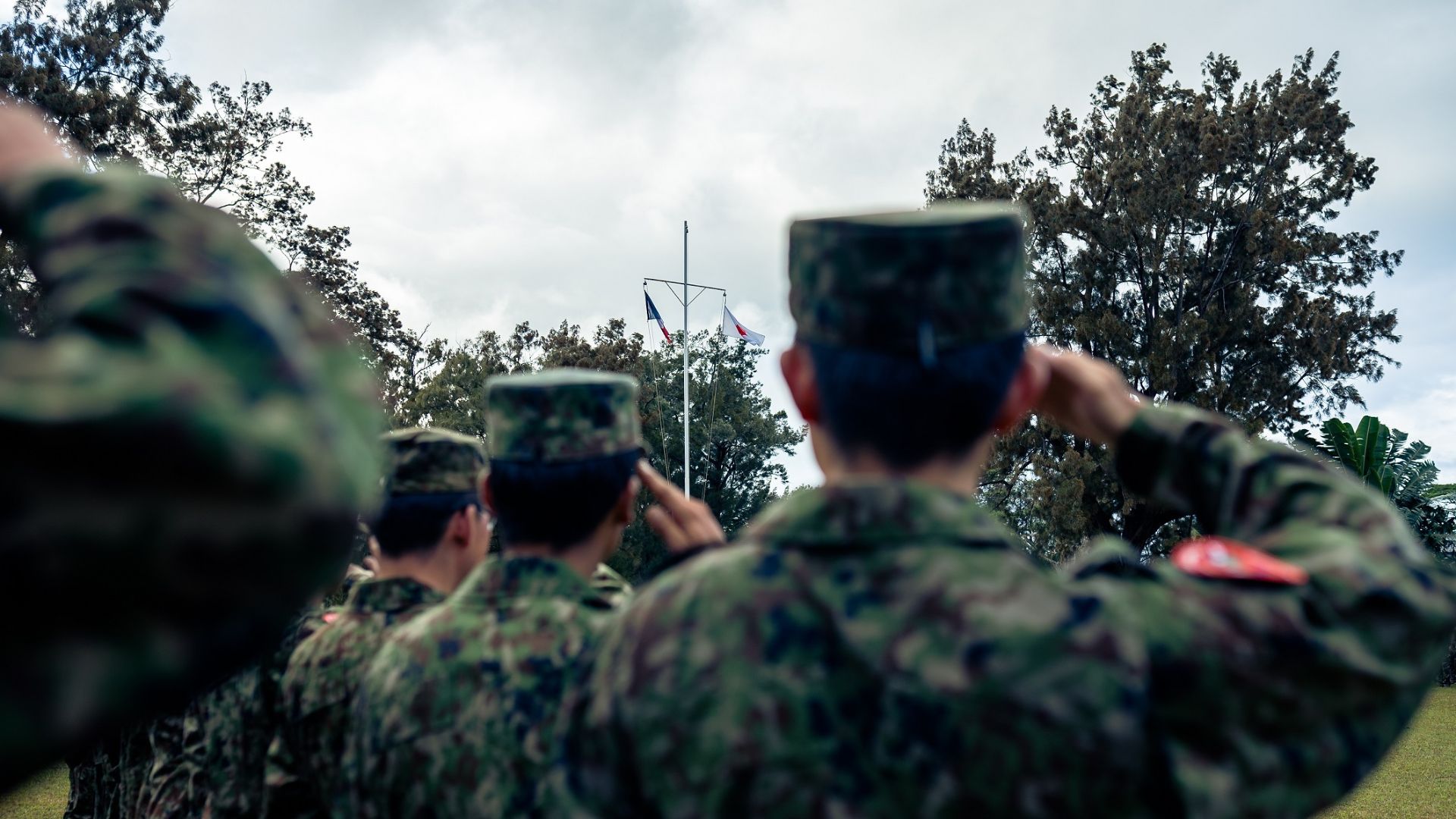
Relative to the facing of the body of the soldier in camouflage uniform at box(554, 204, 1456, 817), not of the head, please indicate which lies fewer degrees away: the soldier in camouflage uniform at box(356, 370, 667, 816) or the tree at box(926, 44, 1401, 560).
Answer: the tree

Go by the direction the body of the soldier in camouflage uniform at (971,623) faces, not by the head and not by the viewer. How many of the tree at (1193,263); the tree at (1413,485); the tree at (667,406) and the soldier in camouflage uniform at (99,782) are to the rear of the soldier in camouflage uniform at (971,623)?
0

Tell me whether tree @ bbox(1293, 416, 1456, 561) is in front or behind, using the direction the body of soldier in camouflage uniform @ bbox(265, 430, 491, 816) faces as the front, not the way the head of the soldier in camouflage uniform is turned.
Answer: in front

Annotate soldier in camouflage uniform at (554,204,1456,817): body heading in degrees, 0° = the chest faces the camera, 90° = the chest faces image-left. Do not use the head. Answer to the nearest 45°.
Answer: approximately 180°

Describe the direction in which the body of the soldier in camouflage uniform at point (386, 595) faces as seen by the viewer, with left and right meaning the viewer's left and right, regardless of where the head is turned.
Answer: facing away from the viewer and to the right of the viewer

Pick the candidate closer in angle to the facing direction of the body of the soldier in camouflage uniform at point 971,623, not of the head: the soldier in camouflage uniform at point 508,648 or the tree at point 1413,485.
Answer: the tree

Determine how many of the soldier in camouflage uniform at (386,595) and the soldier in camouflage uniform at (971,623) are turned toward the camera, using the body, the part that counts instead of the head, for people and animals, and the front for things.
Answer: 0

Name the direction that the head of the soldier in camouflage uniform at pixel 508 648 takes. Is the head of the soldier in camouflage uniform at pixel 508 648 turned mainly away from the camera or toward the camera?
away from the camera

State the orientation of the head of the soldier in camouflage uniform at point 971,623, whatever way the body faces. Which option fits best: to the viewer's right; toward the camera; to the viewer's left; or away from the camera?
away from the camera

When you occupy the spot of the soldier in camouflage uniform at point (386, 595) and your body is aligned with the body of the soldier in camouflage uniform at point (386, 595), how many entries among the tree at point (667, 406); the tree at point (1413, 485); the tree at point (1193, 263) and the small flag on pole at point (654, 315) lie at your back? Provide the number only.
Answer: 0

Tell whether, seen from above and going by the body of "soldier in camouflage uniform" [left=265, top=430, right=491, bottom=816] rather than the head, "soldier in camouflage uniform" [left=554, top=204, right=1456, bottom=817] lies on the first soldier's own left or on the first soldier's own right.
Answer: on the first soldier's own right

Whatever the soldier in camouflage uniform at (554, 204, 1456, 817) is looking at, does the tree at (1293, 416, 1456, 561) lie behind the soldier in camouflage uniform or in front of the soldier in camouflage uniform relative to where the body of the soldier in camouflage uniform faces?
in front

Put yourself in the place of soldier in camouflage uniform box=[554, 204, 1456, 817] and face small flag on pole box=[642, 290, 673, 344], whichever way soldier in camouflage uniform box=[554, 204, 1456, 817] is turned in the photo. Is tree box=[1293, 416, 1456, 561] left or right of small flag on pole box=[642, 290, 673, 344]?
right

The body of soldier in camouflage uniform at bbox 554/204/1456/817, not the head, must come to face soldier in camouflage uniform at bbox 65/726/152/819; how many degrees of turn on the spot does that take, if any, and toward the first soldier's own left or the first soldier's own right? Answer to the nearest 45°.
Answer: approximately 45° to the first soldier's own left

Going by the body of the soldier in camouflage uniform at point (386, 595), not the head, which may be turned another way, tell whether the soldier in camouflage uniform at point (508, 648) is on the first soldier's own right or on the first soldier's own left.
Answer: on the first soldier's own right

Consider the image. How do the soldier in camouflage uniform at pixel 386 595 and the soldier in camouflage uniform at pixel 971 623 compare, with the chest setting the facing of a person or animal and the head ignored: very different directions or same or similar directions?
same or similar directions

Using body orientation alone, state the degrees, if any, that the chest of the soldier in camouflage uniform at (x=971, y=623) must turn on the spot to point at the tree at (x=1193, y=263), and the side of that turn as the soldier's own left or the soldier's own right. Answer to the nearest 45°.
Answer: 0° — they already face it
